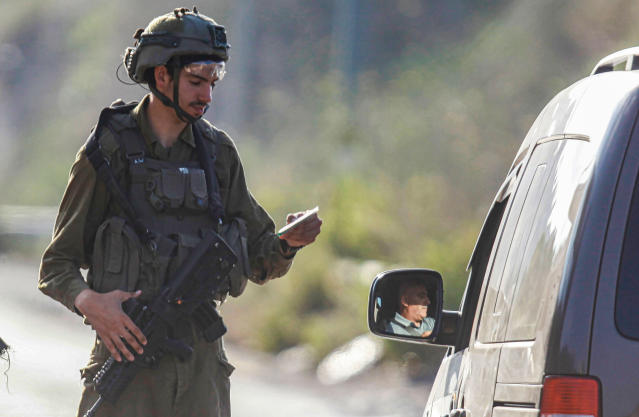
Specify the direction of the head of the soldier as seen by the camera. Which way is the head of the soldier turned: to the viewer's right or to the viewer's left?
to the viewer's right

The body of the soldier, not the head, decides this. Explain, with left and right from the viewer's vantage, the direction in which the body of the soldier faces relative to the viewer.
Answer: facing the viewer and to the right of the viewer
